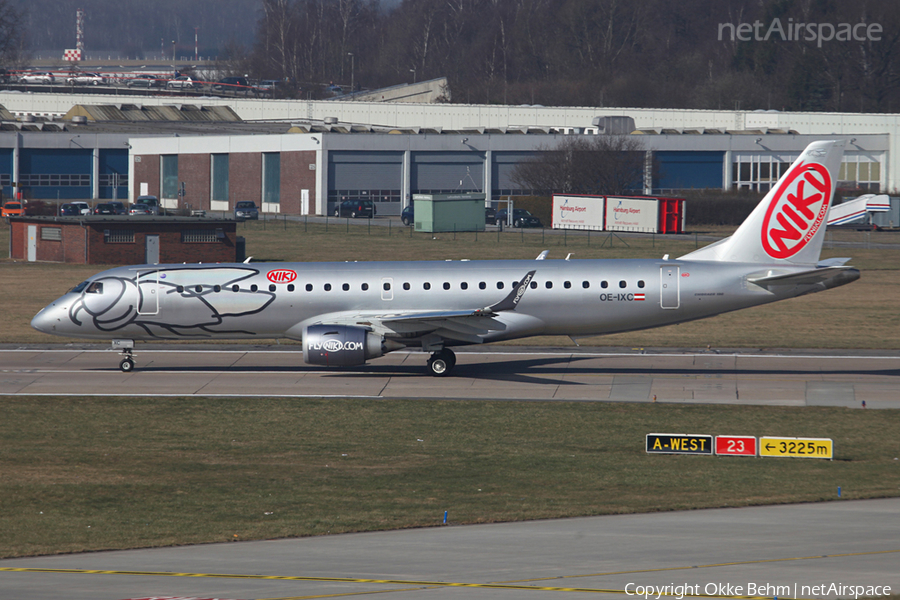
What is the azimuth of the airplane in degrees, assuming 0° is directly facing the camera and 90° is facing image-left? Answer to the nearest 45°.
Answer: approximately 90°

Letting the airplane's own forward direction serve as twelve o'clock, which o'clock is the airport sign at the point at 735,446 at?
The airport sign is roughly at 8 o'clock from the airplane.

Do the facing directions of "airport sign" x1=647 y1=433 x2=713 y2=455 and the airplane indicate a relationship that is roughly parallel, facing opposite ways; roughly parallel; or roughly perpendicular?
roughly perpendicular

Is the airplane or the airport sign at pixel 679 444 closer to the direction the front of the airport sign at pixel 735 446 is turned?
the airport sign

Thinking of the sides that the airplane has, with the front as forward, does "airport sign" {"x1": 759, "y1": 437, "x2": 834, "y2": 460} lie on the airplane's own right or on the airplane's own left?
on the airplane's own left

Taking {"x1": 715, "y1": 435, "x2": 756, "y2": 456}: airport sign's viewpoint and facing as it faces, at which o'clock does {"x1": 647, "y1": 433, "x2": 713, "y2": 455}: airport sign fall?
{"x1": 647, "y1": 433, "x2": 713, "y2": 455}: airport sign is roughly at 3 o'clock from {"x1": 715, "y1": 435, "x2": 756, "y2": 456}: airport sign.

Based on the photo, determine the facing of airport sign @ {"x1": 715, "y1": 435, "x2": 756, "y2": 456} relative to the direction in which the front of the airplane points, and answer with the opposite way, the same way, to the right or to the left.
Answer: to the left
